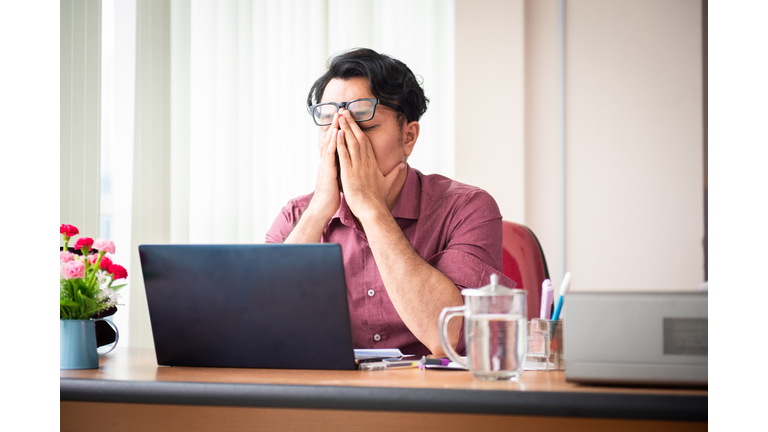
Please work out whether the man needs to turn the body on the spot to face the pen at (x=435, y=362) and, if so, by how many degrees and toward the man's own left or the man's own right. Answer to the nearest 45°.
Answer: approximately 45° to the man's own left

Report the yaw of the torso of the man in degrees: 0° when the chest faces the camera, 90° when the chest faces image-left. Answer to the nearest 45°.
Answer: approximately 45°
